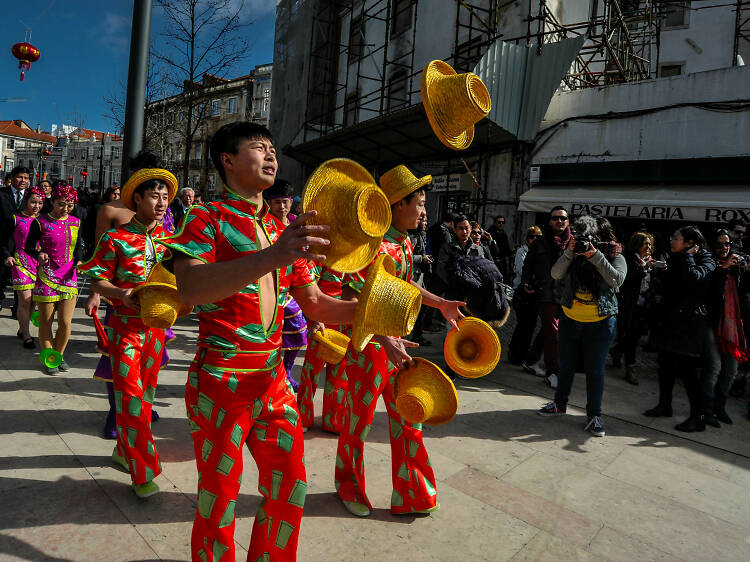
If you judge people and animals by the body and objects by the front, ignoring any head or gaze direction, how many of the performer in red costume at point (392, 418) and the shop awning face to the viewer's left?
0

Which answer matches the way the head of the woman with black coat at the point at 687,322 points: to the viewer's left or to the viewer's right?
to the viewer's left

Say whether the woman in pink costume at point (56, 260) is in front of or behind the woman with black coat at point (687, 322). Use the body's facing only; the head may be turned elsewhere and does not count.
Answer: in front

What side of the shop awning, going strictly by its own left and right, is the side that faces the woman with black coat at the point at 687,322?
front

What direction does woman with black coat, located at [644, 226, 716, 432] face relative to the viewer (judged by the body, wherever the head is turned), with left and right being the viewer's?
facing to the left of the viewer

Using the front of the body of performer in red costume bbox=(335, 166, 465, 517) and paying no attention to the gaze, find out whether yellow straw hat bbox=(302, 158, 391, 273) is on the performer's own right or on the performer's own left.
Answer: on the performer's own right

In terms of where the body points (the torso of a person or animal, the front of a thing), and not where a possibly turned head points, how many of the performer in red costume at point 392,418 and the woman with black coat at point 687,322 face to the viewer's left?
1
